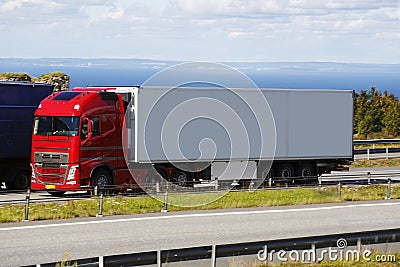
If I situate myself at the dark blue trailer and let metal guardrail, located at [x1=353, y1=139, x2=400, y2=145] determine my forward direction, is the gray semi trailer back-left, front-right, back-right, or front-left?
front-right

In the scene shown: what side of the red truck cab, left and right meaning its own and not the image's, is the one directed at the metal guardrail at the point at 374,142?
back

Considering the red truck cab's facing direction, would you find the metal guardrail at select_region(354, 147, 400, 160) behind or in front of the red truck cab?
behind

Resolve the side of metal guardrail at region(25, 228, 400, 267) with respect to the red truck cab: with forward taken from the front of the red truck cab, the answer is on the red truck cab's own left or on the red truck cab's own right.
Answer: on the red truck cab's own left

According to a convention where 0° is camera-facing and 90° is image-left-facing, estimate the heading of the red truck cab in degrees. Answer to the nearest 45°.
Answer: approximately 45°

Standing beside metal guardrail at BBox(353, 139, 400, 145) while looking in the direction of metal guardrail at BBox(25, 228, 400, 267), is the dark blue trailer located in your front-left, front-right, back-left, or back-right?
front-right

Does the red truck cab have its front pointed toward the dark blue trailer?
no
